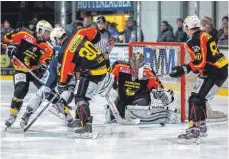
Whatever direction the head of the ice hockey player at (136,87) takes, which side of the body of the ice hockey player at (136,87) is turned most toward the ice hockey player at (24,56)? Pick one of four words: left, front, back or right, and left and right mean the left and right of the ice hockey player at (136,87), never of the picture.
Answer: right

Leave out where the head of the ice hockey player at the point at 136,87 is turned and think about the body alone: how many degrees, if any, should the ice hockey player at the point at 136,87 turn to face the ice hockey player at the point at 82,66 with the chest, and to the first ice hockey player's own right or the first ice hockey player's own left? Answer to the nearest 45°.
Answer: approximately 45° to the first ice hockey player's own right

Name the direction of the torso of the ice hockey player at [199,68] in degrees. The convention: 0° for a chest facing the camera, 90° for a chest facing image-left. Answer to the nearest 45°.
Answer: approximately 90°

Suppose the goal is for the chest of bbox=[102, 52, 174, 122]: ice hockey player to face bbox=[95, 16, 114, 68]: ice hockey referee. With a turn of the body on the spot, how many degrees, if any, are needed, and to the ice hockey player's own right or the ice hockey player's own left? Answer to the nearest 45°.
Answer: approximately 180°

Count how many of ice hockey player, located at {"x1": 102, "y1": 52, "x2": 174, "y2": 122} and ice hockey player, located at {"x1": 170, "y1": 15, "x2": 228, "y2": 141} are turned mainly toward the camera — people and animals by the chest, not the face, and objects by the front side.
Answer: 1

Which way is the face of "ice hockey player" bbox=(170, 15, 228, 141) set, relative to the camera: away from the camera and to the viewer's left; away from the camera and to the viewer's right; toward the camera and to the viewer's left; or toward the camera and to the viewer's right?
away from the camera and to the viewer's left
